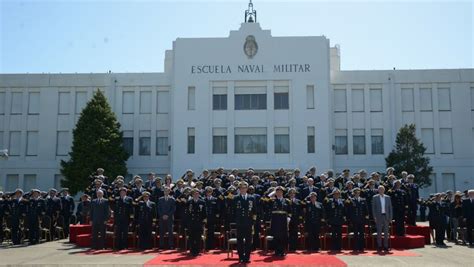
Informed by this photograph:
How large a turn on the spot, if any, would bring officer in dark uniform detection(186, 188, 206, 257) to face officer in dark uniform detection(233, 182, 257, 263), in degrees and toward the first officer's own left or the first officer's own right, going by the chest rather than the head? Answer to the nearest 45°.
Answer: approximately 45° to the first officer's own left

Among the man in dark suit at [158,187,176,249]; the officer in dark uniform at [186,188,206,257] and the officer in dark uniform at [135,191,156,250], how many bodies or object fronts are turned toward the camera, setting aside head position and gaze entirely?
3

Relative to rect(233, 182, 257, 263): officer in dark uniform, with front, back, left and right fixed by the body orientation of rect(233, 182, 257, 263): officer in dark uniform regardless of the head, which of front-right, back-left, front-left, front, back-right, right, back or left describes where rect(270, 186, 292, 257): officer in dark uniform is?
back-left

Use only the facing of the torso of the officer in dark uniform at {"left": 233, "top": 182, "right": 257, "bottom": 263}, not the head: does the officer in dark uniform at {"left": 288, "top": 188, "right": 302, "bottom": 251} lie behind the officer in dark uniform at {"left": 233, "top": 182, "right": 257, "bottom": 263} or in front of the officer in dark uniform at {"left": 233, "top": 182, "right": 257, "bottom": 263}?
behind

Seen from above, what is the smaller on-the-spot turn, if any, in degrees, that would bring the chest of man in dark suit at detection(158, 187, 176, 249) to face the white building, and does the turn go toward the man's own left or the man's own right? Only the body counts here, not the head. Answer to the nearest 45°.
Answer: approximately 180°

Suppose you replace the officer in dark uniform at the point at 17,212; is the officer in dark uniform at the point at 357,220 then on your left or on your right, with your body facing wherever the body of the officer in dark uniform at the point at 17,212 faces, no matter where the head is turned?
on your left

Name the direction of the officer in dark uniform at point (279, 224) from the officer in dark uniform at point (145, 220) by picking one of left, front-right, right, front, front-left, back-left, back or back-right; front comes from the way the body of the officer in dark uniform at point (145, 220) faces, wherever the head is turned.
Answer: front-left

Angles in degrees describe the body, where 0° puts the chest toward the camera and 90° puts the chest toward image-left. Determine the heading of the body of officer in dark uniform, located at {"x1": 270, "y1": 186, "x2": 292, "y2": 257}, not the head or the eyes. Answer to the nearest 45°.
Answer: approximately 0°

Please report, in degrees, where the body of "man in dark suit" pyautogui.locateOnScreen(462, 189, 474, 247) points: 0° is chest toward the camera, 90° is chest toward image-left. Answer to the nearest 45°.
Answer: approximately 0°

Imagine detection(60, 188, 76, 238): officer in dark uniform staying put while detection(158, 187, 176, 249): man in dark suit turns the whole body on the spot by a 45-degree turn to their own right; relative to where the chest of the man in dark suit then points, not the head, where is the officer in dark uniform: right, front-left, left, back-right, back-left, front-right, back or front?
right

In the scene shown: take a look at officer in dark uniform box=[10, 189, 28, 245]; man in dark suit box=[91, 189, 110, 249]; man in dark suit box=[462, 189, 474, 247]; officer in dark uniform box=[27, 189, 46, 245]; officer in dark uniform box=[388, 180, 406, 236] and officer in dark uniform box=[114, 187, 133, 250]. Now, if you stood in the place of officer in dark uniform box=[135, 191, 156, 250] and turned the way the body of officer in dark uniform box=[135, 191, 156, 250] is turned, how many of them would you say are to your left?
2

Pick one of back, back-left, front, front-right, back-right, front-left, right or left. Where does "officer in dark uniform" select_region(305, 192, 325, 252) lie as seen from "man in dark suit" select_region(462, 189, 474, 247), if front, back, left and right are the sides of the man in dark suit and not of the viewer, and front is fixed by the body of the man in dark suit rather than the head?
front-right

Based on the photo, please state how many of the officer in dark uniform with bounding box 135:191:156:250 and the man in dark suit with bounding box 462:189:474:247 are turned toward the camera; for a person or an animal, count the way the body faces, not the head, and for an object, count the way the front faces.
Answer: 2

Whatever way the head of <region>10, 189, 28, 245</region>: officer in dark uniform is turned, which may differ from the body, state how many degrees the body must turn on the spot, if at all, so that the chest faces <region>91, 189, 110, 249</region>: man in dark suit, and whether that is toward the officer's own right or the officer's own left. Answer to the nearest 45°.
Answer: approximately 45° to the officer's own left
